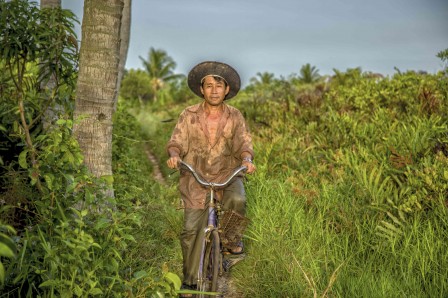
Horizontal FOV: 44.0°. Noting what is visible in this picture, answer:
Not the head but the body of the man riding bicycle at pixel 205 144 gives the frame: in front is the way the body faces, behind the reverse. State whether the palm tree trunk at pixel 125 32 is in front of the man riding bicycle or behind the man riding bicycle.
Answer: behind

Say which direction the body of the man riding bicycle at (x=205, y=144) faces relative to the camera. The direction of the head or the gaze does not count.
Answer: toward the camera

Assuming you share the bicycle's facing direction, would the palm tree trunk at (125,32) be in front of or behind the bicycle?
behind

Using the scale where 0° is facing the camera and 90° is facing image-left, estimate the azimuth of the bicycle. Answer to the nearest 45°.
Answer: approximately 0°
